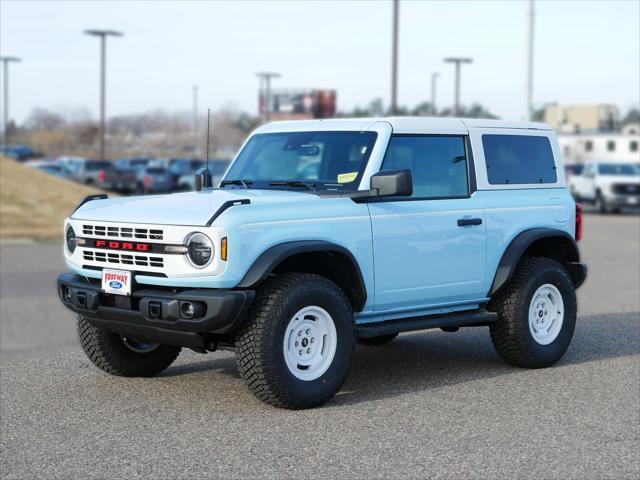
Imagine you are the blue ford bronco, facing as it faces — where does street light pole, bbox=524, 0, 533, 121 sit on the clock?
The street light pole is roughly at 5 o'clock from the blue ford bronco.

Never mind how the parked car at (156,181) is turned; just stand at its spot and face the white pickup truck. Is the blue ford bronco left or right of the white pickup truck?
right

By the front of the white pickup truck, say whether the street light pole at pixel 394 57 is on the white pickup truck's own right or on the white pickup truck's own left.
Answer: on the white pickup truck's own right

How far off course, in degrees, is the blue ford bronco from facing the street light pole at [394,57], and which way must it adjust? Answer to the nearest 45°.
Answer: approximately 135° to its right

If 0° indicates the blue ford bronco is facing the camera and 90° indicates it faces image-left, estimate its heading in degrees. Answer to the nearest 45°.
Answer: approximately 45°

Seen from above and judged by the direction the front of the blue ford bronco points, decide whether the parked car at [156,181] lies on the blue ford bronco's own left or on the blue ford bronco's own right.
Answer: on the blue ford bronco's own right

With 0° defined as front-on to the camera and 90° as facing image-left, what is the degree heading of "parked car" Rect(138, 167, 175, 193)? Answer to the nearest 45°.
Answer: approximately 135°

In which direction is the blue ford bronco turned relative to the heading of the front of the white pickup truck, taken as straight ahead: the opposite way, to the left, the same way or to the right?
to the right
